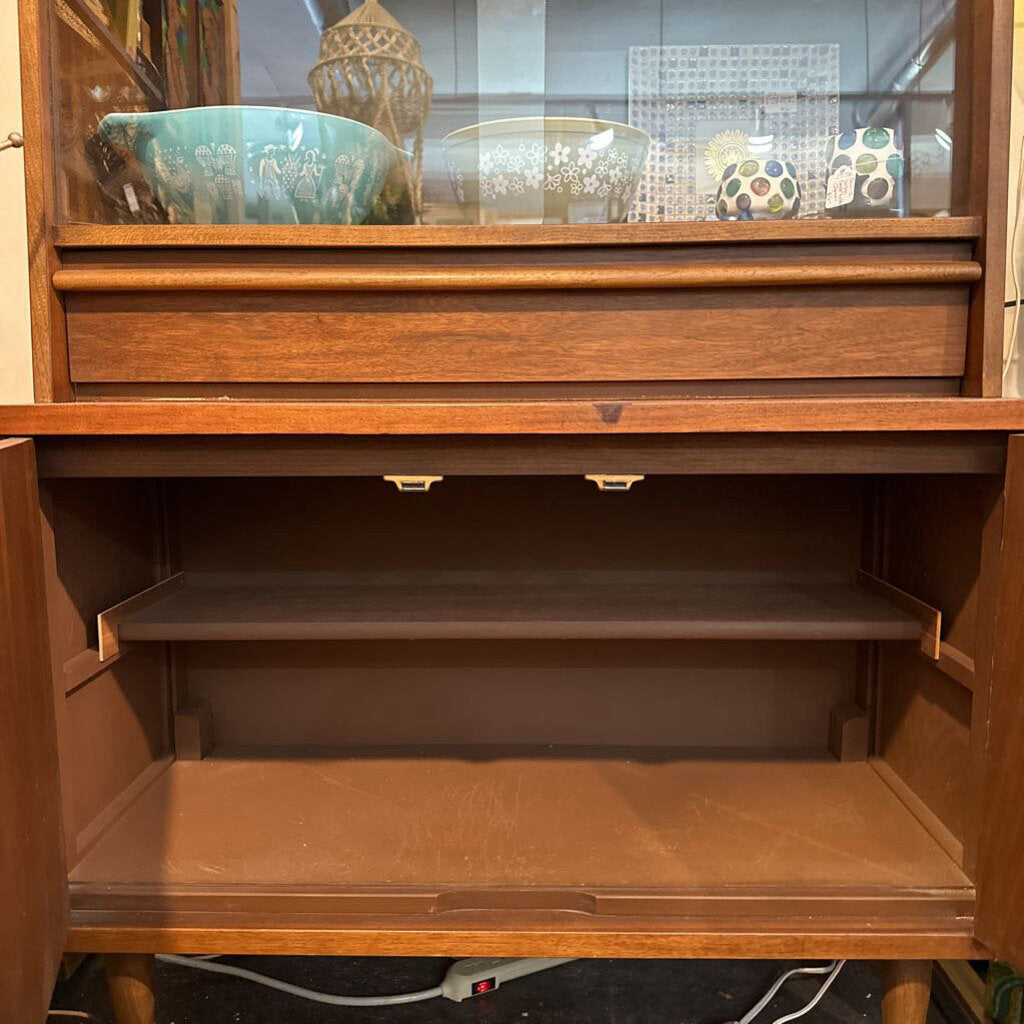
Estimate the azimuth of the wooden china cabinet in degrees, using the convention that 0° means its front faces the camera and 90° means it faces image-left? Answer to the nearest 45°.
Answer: approximately 0°
